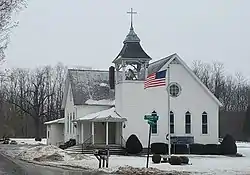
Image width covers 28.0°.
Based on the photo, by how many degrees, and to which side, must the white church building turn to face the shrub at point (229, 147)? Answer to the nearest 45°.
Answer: approximately 90° to its left

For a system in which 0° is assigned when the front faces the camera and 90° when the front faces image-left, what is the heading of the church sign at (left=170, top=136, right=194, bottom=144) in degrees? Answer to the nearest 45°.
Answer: approximately 0°

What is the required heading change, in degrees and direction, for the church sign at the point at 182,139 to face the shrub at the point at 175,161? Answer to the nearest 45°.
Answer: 0° — it already faces it

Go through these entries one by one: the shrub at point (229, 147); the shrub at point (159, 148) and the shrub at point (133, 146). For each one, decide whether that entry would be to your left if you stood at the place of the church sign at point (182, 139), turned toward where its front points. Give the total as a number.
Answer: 1

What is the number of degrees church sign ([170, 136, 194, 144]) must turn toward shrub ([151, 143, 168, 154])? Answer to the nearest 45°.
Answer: approximately 45° to its right

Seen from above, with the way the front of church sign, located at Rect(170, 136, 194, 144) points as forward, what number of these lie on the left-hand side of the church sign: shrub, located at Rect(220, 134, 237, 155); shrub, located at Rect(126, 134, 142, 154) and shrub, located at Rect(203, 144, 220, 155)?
2
